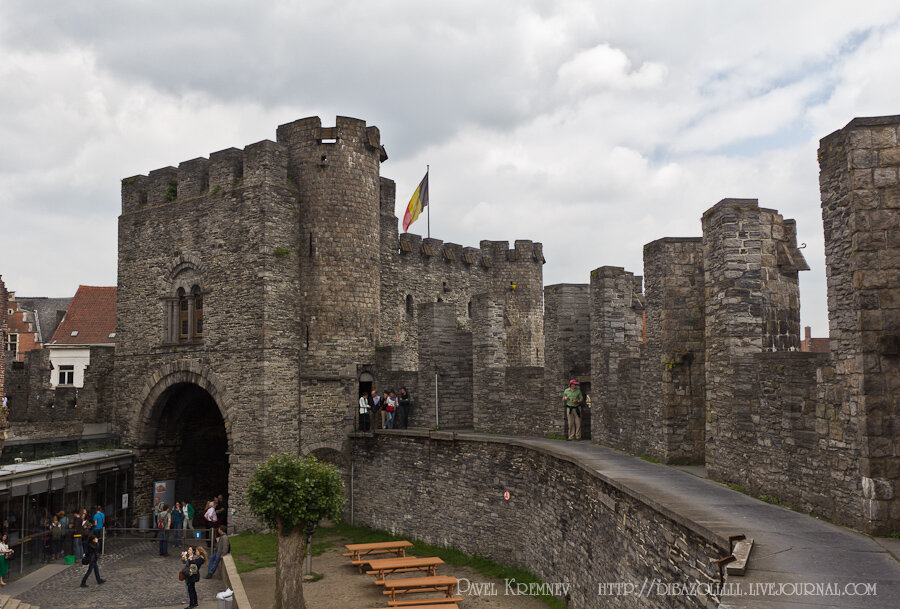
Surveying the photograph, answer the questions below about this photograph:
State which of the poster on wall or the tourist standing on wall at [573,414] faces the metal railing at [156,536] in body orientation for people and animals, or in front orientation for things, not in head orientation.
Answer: the poster on wall

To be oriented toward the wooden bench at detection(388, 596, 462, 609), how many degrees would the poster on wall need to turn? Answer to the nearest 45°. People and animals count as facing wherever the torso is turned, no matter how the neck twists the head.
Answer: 0° — it already faces it

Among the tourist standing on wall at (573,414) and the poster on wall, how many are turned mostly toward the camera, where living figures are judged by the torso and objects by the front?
2

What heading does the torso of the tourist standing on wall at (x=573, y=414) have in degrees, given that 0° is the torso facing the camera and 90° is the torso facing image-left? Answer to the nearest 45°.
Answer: approximately 0°

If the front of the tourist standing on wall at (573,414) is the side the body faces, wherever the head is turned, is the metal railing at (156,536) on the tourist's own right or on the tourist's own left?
on the tourist's own right

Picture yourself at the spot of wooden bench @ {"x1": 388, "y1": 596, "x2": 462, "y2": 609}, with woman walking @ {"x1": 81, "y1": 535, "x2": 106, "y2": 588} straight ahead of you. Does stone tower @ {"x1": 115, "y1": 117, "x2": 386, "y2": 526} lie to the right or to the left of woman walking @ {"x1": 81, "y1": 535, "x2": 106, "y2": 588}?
right
